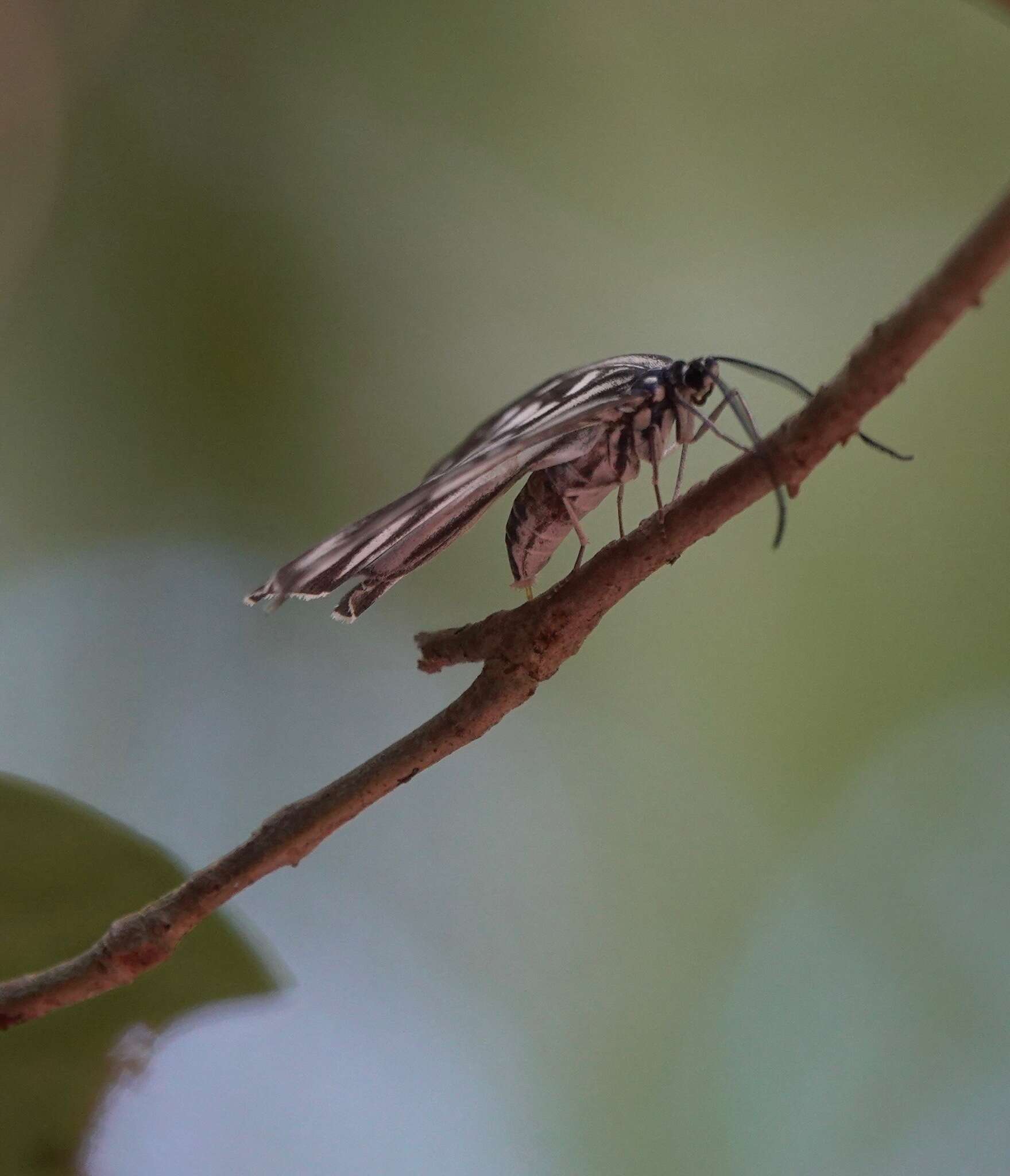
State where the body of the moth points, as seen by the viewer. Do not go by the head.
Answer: to the viewer's right
